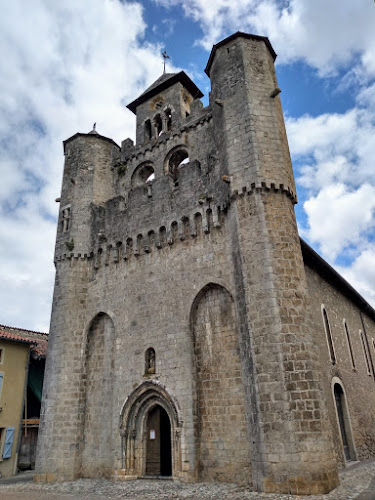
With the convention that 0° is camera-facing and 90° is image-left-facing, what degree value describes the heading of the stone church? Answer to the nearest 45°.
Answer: approximately 45°

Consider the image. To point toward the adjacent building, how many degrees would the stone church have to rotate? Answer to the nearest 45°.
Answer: approximately 90° to its right
